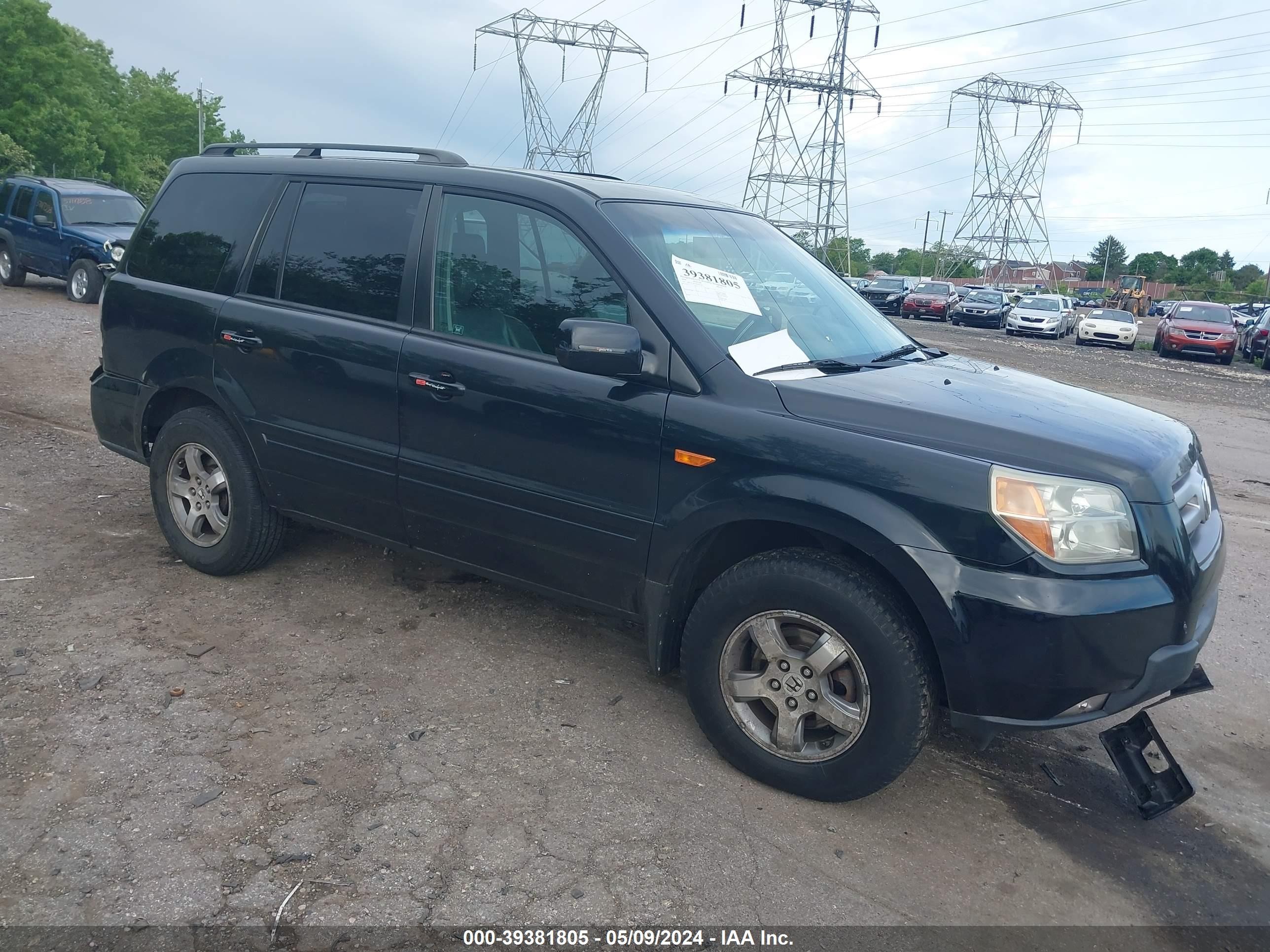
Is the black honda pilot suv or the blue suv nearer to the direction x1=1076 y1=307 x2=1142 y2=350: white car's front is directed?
the black honda pilot suv

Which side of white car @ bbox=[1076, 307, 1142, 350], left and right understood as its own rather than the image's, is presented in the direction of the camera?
front

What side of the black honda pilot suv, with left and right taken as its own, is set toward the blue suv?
back

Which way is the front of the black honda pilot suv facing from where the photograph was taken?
facing the viewer and to the right of the viewer

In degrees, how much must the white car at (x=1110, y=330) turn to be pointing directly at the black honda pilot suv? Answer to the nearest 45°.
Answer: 0° — it already faces it

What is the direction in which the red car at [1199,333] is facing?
toward the camera

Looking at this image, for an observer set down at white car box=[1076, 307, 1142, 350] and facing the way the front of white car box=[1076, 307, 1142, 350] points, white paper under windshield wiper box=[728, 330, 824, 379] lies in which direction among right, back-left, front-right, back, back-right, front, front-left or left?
front

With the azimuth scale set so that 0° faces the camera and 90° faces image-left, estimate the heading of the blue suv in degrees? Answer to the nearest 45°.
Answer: approximately 315°

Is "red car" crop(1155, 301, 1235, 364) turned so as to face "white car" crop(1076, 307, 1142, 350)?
no

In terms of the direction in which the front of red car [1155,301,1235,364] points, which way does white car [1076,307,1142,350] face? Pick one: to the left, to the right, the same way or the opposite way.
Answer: the same way

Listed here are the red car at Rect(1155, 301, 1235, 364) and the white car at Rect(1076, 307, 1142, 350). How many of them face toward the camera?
2

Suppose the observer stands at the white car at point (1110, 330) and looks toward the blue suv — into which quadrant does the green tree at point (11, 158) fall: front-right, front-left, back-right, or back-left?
front-right

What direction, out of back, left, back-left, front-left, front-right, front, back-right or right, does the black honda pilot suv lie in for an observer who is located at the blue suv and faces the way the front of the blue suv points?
front-right

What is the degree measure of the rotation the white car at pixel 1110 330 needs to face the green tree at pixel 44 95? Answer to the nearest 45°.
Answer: approximately 90° to its right

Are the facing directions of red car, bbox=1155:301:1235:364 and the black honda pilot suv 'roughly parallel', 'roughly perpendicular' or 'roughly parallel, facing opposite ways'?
roughly perpendicular

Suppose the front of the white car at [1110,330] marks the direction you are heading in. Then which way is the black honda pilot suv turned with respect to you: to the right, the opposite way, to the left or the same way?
to the left
